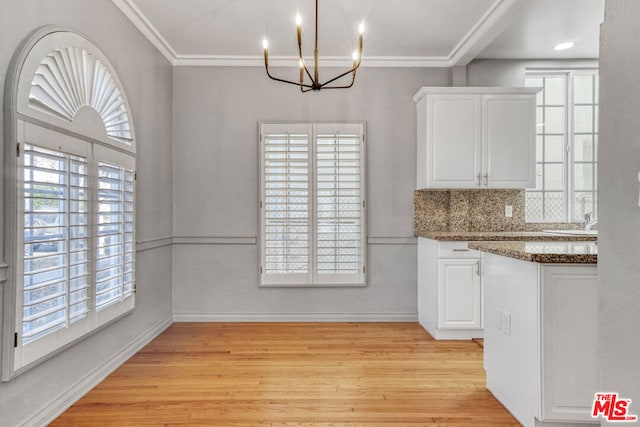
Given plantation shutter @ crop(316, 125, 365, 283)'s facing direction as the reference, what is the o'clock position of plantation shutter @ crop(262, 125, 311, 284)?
plantation shutter @ crop(262, 125, 311, 284) is roughly at 3 o'clock from plantation shutter @ crop(316, 125, 365, 283).

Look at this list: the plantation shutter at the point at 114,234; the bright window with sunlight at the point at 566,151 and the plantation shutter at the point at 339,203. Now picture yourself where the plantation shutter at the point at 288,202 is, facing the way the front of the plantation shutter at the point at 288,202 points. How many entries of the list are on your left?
2

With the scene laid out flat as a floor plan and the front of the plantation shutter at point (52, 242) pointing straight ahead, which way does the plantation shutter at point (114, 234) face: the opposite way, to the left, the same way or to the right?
the same way

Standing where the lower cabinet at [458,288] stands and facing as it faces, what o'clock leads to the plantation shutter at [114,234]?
The plantation shutter is roughly at 2 o'clock from the lower cabinet.

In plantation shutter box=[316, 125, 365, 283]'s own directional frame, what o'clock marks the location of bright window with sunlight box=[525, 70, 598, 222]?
The bright window with sunlight is roughly at 9 o'clock from the plantation shutter.

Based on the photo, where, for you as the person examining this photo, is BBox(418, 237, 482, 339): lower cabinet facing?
facing the viewer

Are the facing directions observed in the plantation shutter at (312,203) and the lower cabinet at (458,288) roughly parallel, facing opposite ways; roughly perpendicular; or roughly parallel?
roughly parallel

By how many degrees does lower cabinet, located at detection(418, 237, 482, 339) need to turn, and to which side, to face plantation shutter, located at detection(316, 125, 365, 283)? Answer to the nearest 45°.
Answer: approximately 90° to its right

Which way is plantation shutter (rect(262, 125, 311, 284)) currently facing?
toward the camera

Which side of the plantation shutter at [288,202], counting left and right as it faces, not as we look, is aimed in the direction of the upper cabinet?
left

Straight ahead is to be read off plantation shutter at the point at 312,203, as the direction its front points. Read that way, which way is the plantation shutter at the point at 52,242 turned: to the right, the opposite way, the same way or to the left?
to the left

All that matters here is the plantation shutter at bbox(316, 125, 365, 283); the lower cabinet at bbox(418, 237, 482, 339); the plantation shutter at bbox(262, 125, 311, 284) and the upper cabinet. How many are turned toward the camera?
4

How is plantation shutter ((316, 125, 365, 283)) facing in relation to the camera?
toward the camera
